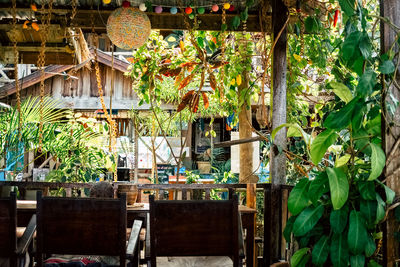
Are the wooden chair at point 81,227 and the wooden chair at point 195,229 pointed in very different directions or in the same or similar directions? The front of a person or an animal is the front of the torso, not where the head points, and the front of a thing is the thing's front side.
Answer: same or similar directions

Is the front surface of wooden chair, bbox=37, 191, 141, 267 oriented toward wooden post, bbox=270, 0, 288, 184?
no

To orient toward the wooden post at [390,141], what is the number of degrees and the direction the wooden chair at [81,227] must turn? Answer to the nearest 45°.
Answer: approximately 90° to its right

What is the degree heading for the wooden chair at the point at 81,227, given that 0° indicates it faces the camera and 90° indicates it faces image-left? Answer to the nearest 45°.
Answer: approximately 180°

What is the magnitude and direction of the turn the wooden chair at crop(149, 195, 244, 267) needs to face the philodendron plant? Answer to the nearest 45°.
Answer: approximately 90° to its right

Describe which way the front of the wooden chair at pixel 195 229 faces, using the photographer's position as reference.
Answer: facing away from the viewer

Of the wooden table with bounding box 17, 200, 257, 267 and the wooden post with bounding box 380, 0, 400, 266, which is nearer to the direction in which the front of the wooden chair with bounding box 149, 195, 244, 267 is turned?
the wooden table

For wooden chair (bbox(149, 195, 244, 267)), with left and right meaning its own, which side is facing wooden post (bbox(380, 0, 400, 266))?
right

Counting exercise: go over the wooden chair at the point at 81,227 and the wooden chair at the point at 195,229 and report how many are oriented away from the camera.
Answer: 2

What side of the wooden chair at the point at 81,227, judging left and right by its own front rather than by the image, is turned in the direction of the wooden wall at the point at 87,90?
front

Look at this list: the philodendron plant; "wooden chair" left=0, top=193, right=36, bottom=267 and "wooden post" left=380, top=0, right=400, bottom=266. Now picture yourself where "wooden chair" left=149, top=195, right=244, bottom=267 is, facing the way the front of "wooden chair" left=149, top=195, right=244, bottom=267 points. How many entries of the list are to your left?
1

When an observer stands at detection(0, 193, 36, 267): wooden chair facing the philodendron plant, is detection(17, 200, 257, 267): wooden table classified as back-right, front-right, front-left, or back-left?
front-left

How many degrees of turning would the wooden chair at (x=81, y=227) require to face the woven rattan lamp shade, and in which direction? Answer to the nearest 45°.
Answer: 0° — it already faces it

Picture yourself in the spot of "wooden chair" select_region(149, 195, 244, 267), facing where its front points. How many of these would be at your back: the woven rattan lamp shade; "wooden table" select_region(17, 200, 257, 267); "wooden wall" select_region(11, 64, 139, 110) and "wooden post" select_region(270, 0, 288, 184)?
0

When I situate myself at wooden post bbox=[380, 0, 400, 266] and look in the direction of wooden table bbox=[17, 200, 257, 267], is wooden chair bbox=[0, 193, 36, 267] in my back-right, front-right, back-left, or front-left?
front-left

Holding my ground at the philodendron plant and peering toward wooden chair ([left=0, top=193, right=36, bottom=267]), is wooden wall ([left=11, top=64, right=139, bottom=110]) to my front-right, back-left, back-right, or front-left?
front-right
